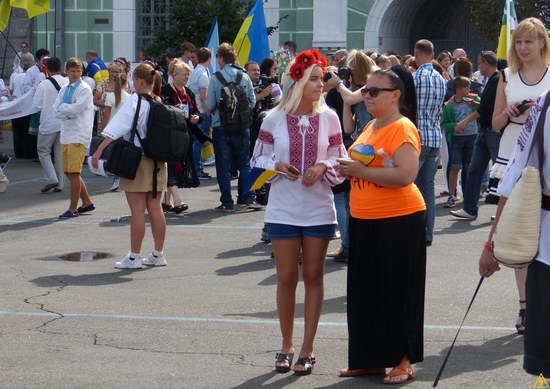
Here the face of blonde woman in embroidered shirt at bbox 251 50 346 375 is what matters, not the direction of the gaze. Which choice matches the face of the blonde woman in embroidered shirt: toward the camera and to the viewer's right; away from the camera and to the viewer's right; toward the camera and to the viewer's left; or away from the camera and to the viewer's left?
toward the camera and to the viewer's right

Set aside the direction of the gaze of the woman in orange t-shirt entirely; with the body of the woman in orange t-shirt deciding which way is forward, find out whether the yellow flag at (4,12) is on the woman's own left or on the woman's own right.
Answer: on the woman's own right

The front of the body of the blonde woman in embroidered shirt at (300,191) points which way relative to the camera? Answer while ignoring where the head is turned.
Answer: toward the camera

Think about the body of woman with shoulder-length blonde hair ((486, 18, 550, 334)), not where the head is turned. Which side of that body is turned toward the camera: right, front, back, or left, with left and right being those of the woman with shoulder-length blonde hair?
front

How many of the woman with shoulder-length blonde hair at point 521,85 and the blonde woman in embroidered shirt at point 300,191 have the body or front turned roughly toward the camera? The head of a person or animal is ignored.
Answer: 2

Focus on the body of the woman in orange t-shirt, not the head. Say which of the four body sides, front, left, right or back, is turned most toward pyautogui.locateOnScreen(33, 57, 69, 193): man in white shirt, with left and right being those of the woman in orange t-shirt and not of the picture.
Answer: right

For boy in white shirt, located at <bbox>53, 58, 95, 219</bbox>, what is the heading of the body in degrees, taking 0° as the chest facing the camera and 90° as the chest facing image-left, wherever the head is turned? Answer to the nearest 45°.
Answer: approximately 45°

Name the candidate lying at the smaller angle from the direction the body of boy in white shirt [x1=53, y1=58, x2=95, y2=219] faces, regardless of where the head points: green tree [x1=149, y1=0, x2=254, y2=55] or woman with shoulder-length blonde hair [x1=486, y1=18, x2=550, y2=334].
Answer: the woman with shoulder-length blonde hair
